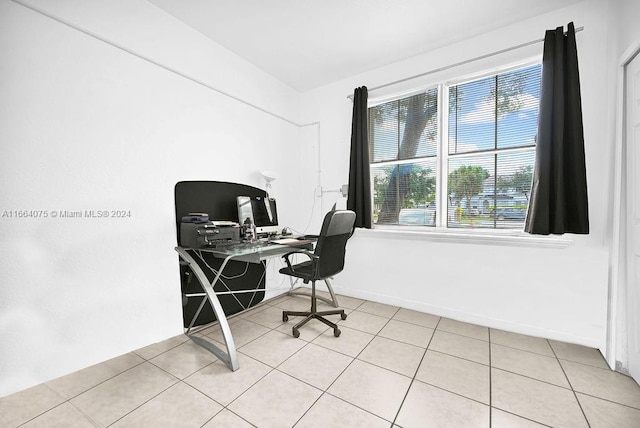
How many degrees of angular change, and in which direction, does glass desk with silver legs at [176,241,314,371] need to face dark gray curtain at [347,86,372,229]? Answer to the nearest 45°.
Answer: approximately 90° to its left

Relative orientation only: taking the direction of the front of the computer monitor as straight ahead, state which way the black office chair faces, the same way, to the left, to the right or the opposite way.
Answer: the opposite way

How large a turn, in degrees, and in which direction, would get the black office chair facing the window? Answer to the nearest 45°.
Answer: approximately 135° to its right

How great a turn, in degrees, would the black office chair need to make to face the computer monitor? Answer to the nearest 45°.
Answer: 0° — it already faces it

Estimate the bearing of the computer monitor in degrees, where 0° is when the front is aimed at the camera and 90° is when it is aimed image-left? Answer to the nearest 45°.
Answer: approximately 315°

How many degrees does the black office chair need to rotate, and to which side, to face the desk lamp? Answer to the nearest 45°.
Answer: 0° — it already faces it

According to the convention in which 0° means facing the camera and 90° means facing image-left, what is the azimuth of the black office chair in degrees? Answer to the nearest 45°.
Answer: approximately 135°

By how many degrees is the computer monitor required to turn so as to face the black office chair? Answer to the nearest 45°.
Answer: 0° — it already faces it

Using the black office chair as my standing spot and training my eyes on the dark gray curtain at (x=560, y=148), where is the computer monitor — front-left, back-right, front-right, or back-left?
back-left

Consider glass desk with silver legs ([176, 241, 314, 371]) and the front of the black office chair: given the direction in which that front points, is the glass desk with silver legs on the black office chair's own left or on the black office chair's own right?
on the black office chair's own left
